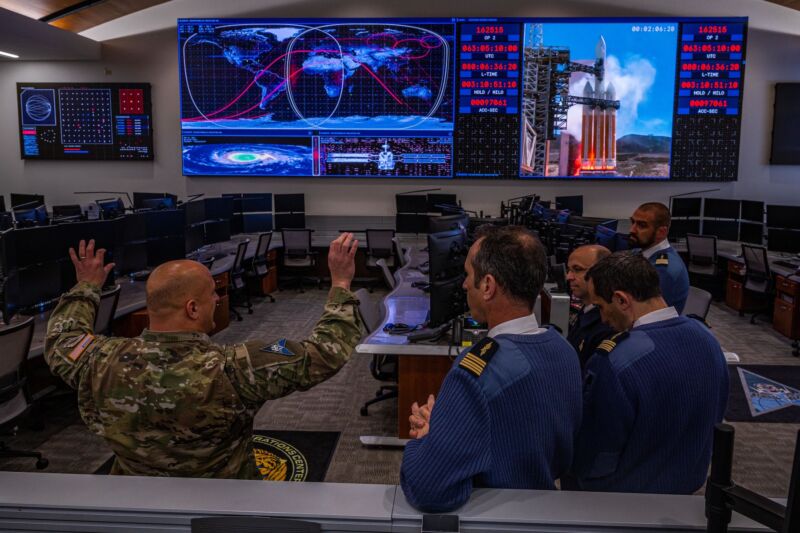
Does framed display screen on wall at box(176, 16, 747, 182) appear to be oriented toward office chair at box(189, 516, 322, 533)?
yes

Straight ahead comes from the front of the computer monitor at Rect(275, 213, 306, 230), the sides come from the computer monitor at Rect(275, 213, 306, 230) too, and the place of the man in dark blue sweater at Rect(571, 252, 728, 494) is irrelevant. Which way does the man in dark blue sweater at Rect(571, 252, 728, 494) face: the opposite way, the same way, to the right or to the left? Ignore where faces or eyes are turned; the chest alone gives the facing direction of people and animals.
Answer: the opposite way

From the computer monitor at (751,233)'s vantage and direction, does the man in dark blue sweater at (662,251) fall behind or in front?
in front

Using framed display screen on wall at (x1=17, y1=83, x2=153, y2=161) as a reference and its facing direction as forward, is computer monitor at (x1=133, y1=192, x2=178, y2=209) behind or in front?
in front

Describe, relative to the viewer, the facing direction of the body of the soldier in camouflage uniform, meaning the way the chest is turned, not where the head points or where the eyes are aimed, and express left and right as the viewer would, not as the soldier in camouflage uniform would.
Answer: facing away from the viewer

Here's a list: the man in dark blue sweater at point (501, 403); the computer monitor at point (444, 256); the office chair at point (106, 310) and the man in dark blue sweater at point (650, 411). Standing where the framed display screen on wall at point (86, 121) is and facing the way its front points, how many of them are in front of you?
4

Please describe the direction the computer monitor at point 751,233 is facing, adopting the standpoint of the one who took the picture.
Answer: facing the viewer and to the left of the viewer

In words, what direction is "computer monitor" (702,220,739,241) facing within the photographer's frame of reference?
facing the viewer

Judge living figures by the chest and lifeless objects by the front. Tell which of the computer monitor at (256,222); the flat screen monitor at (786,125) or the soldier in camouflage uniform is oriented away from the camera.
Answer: the soldier in camouflage uniform

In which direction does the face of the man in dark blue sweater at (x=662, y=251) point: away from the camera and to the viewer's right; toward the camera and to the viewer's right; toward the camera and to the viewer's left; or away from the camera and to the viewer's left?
toward the camera and to the viewer's left

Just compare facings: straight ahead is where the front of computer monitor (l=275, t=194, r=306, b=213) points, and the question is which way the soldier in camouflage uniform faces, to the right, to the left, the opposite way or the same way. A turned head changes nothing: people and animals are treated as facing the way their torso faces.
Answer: the opposite way

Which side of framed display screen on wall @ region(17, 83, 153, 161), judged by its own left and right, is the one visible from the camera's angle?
front

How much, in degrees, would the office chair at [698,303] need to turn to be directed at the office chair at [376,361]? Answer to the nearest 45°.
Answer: approximately 135° to its left

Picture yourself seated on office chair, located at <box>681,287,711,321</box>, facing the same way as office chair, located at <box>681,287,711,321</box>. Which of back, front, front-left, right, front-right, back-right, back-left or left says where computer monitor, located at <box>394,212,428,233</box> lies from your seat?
left
